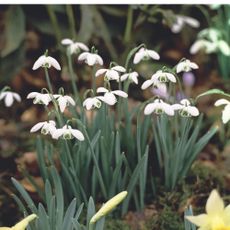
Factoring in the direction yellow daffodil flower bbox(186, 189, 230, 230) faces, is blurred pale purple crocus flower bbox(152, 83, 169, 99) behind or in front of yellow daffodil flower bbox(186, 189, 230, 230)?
behind

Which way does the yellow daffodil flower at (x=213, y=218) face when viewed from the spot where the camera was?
facing the viewer
